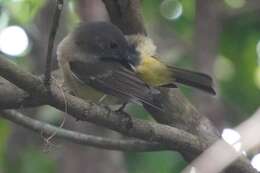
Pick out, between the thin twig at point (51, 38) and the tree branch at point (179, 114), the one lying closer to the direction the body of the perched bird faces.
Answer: the thin twig

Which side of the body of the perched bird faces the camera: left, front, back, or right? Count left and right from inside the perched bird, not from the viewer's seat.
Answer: left
